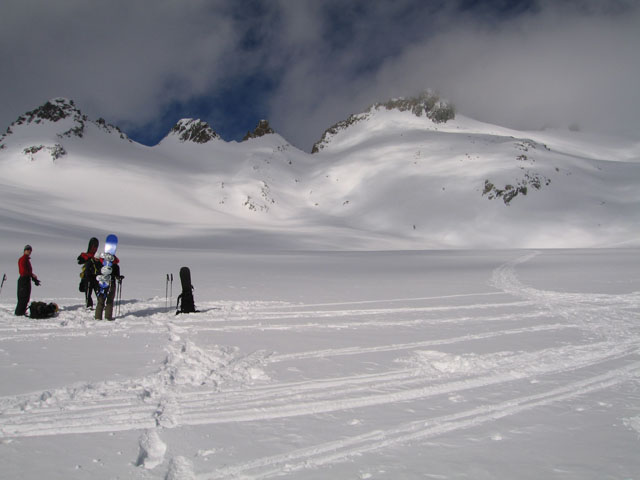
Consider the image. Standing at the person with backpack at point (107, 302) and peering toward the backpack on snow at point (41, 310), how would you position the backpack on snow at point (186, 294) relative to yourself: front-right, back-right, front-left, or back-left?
back-right

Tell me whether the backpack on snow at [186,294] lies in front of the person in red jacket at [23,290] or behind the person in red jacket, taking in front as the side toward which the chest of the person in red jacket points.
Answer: in front

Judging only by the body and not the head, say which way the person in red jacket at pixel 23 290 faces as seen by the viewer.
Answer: to the viewer's right

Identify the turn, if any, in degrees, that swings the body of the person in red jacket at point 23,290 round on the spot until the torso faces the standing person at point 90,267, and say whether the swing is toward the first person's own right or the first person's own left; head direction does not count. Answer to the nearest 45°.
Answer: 0° — they already face them

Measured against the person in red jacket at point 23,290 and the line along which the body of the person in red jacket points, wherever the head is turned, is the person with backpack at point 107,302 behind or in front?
in front

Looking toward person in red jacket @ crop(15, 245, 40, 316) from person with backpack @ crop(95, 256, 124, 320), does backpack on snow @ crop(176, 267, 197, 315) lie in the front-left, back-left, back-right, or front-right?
back-right
